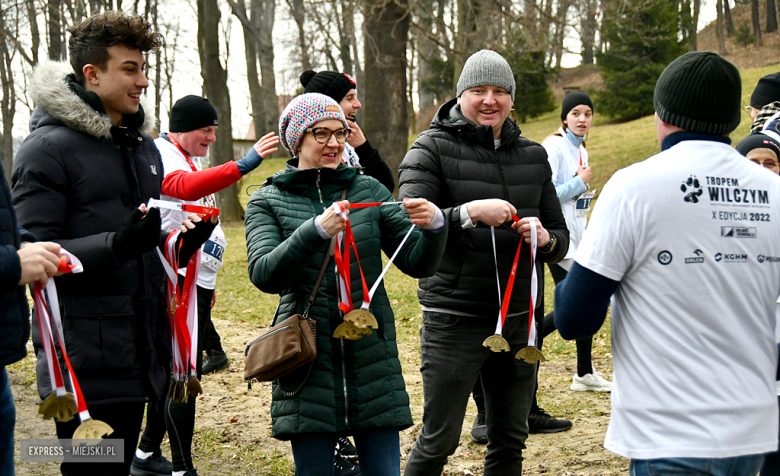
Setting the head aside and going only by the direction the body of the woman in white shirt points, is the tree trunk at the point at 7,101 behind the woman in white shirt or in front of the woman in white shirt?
behind

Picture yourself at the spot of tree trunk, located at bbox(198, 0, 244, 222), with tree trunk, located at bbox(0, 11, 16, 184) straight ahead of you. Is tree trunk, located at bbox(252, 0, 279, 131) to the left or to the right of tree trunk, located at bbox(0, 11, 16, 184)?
right

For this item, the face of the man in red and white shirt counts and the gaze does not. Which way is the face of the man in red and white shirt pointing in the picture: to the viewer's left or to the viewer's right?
to the viewer's right

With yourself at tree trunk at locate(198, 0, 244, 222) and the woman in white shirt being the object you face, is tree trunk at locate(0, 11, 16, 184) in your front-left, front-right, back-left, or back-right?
back-right

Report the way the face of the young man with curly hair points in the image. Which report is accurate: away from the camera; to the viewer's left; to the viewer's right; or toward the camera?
to the viewer's right

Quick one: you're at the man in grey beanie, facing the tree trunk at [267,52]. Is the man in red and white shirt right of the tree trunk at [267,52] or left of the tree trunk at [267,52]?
left

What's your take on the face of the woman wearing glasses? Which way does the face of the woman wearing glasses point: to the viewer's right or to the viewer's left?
to the viewer's right
